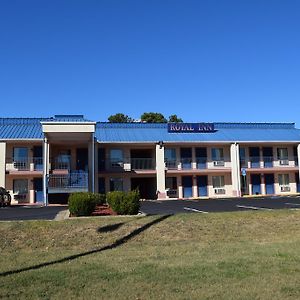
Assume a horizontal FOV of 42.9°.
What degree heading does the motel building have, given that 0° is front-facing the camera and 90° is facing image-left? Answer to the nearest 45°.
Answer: approximately 0°
